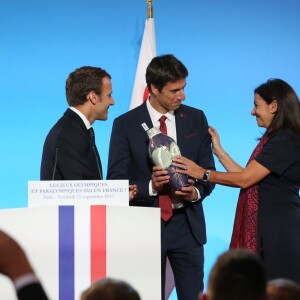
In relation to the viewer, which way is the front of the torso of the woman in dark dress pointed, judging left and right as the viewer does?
facing to the left of the viewer

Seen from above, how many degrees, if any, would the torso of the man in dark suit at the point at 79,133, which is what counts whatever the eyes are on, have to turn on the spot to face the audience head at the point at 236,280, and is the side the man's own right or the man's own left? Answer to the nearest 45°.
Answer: approximately 90° to the man's own right

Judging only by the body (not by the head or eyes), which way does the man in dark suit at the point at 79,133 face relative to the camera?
to the viewer's right

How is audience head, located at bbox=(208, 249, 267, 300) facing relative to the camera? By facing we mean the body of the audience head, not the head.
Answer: away from the camera

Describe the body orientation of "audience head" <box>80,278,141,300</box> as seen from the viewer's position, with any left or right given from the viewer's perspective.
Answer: facing away from the viewer

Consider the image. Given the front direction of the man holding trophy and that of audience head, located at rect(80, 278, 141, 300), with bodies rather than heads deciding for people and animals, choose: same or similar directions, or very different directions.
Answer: very different directions

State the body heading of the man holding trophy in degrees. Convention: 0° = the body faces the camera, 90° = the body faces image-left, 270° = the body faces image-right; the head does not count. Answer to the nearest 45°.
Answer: approximately 0°

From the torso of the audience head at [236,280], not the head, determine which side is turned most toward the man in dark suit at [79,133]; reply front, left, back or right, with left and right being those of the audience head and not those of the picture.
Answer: front

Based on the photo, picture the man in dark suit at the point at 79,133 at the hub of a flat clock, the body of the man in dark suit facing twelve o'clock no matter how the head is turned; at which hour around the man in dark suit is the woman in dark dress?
The woman in dark dress is roughly at 12 o'clock from the man in dark suit.

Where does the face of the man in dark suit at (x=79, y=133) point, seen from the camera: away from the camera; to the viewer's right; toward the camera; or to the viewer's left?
to the viewer's right

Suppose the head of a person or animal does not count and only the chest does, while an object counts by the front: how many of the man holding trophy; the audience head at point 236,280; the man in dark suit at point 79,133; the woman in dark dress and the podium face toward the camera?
2

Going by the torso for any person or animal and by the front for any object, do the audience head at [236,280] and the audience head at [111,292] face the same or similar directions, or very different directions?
same or similar directions

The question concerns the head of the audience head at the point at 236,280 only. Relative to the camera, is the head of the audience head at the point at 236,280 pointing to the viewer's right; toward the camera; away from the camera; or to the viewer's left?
away from the camera

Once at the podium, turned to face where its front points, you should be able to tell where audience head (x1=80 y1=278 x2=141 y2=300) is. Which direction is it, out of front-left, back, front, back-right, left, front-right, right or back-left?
front

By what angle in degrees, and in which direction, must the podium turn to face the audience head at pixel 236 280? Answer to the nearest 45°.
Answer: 0° — it already faces them

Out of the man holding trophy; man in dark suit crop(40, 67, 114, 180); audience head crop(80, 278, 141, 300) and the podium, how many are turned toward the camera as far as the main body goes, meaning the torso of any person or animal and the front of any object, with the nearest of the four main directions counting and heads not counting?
2
